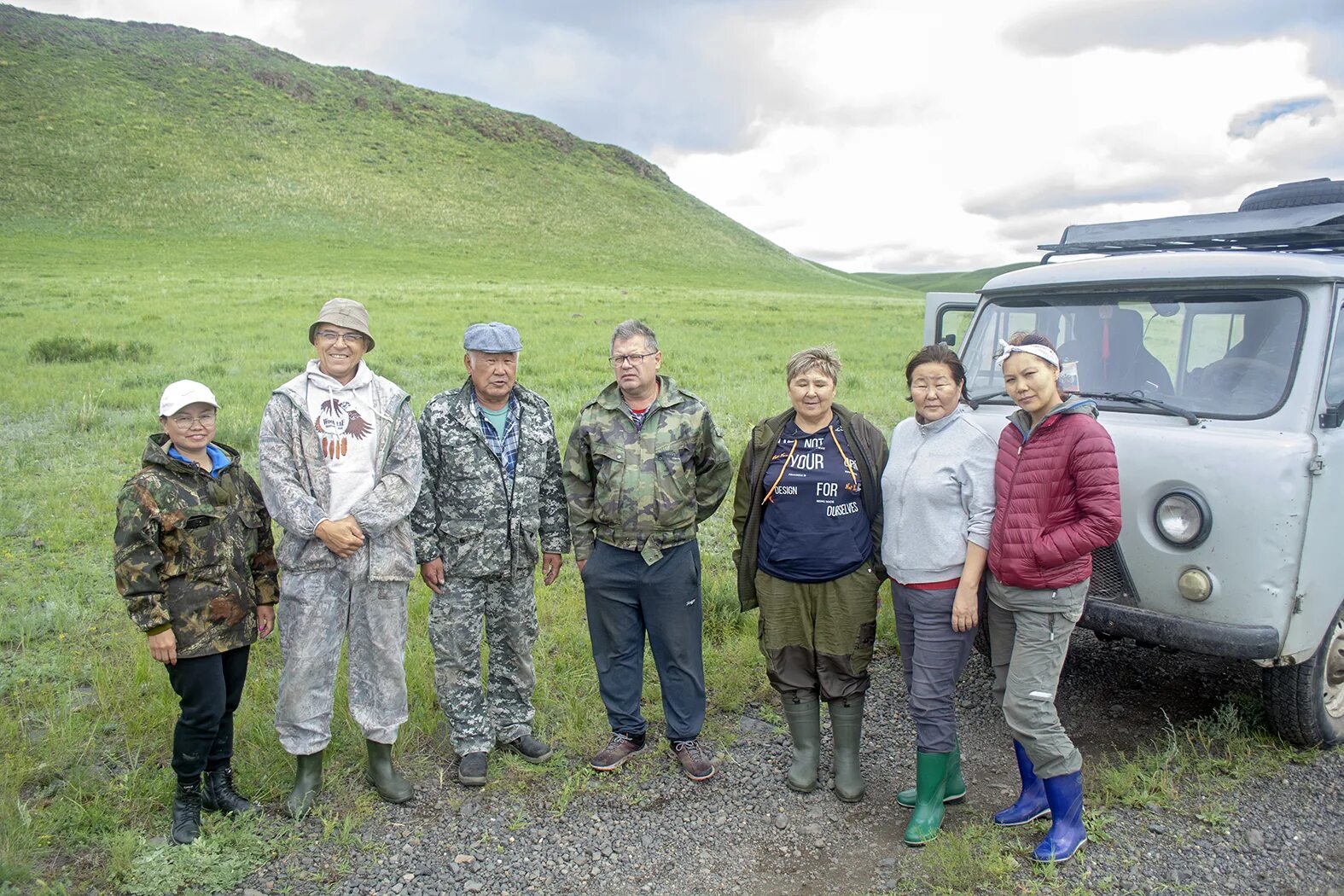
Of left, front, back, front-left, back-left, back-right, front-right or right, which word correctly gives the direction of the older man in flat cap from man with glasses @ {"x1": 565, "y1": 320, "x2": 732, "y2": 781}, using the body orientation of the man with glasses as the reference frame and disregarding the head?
right

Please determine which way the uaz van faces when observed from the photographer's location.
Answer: facing the viewer and to the left of the viewer

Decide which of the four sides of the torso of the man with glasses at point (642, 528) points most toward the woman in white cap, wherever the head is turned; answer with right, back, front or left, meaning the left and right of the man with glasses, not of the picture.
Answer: right

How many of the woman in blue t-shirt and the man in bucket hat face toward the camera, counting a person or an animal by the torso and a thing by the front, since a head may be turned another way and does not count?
2

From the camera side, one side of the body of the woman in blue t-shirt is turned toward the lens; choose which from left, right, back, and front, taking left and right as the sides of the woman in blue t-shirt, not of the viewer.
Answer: front

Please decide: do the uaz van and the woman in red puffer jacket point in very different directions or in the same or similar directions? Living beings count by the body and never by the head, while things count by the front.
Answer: same or similar directions

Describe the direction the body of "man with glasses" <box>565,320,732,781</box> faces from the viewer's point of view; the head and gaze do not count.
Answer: toward the camera

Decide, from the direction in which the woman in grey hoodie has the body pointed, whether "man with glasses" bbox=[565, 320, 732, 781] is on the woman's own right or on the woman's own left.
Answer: on the woman's own right

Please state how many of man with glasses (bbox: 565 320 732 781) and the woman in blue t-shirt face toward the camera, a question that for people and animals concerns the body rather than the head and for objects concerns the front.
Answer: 2

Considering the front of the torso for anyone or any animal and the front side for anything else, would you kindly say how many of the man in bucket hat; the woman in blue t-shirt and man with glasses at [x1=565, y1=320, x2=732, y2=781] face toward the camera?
3

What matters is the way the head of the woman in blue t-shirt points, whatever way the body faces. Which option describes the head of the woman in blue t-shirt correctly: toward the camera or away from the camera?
toward the camera

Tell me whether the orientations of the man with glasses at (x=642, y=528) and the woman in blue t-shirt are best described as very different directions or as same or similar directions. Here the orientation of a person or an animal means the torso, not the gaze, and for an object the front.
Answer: same or similar directions

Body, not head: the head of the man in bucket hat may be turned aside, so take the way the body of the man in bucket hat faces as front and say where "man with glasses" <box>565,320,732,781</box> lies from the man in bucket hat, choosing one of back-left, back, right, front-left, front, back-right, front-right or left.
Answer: left

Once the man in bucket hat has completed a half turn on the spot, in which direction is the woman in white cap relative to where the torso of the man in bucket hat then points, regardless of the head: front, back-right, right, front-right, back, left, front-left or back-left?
left
